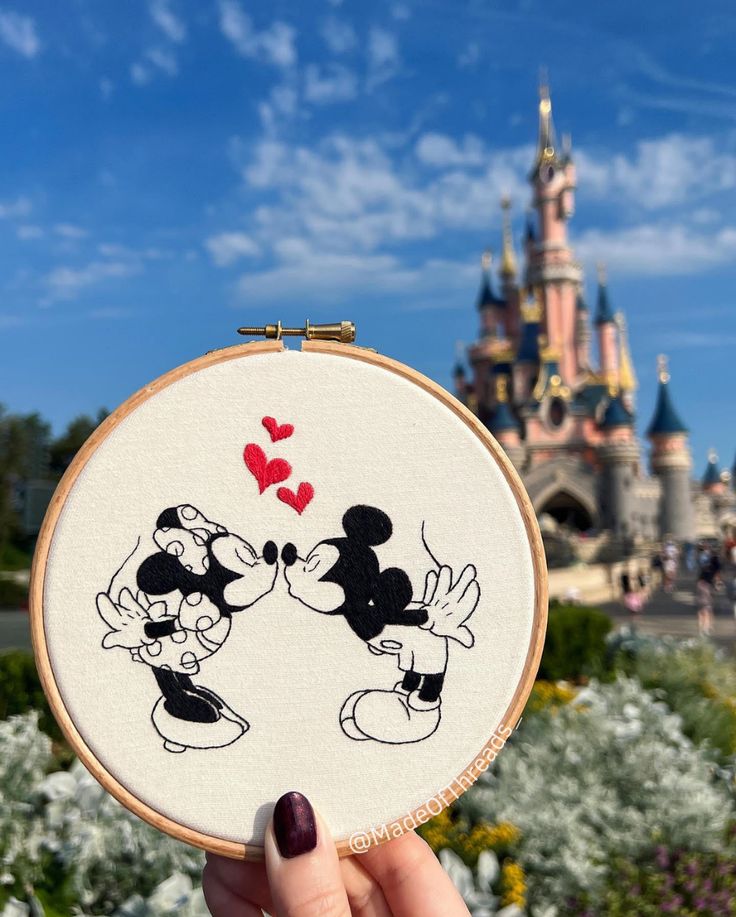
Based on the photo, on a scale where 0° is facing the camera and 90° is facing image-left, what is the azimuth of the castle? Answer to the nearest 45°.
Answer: approximately 0°

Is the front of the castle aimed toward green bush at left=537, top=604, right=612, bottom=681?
yes

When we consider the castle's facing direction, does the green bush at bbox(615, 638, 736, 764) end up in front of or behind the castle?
in front

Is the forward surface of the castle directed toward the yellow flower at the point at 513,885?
yes

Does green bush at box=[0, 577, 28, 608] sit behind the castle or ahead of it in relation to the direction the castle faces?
ahead

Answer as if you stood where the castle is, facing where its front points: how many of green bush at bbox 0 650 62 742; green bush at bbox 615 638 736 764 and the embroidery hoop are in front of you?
3

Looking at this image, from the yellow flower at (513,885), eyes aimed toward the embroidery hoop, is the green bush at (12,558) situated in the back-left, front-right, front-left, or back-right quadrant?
back-right

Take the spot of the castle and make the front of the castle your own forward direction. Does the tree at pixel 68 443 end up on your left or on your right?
on your right

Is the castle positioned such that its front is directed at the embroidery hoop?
yes

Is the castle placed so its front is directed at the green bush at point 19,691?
yes

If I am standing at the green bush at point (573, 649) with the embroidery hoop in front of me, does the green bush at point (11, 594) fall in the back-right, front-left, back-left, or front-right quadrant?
back-right
